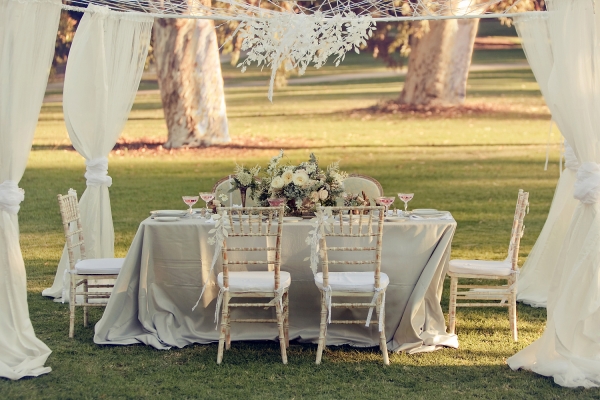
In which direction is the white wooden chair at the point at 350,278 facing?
away from the camera

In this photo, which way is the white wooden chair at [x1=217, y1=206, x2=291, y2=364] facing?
away from the camera

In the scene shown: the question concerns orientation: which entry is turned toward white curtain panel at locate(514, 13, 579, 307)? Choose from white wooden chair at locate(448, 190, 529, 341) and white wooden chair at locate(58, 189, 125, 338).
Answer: white wooden chair at locate(58, 189, 125, 338)

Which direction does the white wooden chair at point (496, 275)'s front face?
to the viewer's left

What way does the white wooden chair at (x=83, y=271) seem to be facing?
to the viewer's right

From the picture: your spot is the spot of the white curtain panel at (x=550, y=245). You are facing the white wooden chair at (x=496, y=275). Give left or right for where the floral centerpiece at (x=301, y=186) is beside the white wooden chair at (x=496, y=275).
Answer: right

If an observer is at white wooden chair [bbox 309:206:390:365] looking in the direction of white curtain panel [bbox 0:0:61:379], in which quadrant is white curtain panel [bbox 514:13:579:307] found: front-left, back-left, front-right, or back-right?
back-right

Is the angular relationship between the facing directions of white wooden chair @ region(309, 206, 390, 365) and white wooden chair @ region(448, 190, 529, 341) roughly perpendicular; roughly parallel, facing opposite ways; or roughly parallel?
roughly perpendicular
